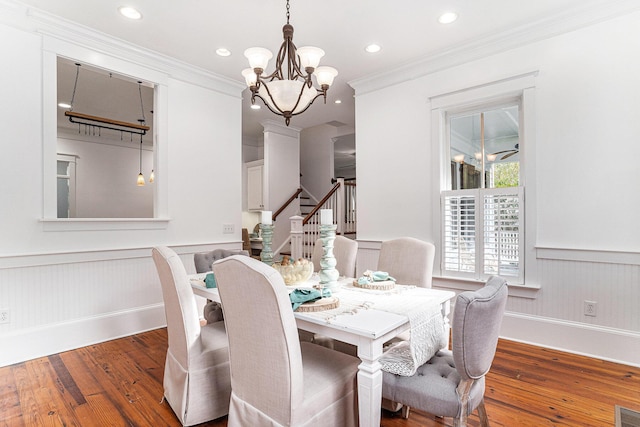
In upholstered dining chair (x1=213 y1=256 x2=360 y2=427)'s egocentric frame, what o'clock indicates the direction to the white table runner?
The white table runner is roughly at 1 o'clock from the upholstered dining chair.

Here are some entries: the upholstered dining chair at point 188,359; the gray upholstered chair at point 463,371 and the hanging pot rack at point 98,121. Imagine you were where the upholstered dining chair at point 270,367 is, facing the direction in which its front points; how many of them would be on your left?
2

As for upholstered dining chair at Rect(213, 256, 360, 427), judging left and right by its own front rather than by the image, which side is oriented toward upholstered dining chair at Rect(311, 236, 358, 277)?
front

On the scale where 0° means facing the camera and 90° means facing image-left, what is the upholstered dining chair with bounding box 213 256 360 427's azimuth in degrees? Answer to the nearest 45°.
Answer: approximately 225°

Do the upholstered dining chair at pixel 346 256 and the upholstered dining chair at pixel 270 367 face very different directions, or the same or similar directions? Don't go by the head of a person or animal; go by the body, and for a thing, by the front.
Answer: very different directions

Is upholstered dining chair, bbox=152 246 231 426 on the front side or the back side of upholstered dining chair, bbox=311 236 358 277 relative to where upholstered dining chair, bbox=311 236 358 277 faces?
on the front side

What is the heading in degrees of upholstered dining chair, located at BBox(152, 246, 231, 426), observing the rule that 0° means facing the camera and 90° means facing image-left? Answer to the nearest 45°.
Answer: approximately 225°

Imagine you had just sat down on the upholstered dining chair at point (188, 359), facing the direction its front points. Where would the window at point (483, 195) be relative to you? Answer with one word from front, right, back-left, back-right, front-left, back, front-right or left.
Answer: front-right

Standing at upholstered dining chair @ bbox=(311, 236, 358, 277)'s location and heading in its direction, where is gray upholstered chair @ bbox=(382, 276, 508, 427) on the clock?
The gray upholstered chair is roughly at 10 o'clock from the upholstered dining chair.

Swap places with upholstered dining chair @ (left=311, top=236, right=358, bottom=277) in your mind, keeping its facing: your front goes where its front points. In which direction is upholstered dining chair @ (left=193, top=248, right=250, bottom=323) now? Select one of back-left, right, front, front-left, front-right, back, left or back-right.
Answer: front-right
